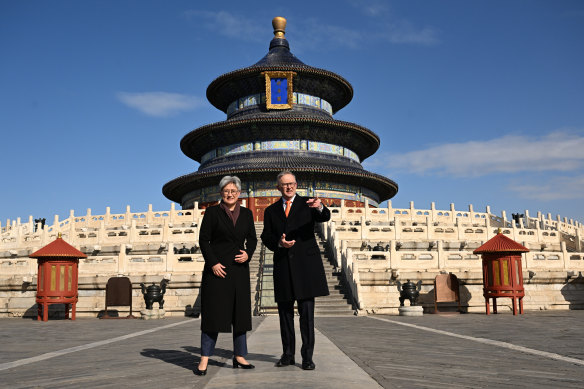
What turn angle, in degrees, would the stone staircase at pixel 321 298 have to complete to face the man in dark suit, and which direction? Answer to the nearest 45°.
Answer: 0° — it already faces them

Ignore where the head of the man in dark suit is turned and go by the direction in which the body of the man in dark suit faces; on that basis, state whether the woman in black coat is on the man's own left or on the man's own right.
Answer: on the man's own right

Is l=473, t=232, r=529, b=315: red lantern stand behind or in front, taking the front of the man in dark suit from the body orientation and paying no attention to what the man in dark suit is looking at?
behind

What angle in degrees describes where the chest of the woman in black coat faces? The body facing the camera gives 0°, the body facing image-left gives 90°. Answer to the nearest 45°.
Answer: approximately 0°

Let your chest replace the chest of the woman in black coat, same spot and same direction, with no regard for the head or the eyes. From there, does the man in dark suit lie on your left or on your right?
on your left

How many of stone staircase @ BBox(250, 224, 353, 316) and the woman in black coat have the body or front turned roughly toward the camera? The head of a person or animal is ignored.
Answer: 2

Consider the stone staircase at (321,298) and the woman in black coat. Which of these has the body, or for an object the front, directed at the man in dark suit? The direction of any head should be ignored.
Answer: the stone staircase

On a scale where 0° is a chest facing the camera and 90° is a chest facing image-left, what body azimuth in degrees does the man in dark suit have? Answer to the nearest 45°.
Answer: approximately 0°
